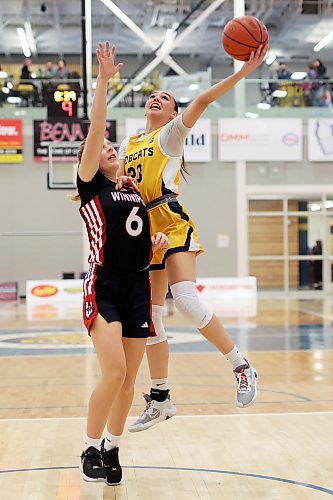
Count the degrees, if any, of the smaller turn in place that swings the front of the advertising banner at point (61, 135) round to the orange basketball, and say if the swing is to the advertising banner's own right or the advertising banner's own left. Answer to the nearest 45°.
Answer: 0° — it already faces it

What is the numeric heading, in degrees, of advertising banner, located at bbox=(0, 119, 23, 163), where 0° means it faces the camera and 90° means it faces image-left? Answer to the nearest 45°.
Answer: approximately 0°

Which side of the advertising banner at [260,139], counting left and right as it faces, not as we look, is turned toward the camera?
front

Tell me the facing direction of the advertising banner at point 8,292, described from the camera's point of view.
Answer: facing the viewer

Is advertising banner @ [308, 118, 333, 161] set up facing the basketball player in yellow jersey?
yes

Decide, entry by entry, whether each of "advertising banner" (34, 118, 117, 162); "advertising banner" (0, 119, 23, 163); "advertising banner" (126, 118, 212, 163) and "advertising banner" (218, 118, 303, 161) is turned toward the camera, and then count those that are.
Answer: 4

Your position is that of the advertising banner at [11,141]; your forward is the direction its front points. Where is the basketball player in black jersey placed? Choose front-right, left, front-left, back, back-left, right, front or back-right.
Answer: front

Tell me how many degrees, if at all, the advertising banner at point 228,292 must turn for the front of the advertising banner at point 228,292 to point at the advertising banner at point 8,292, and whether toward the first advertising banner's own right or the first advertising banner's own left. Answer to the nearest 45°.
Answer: approximately 90° to the first advertising banner's own right

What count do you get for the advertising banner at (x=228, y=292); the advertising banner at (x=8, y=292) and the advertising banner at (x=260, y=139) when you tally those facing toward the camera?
3

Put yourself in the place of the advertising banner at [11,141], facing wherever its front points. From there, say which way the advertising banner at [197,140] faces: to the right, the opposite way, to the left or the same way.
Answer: the same way

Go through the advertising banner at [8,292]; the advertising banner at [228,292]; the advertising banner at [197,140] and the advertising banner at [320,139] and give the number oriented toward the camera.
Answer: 4

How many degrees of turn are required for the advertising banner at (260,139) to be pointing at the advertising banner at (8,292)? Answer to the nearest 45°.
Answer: approximately 90° to its right

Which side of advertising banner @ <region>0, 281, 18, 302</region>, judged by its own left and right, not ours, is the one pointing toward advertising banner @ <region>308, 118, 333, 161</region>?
left
